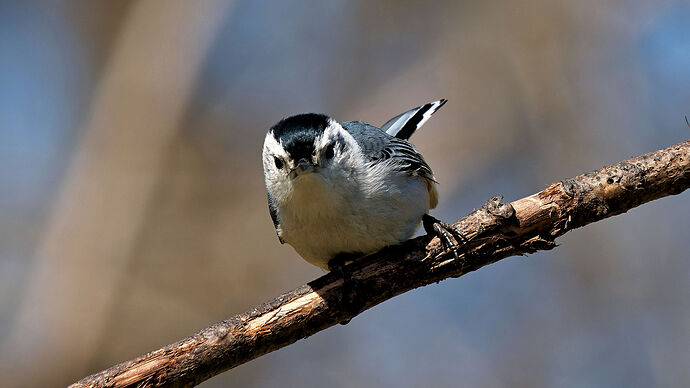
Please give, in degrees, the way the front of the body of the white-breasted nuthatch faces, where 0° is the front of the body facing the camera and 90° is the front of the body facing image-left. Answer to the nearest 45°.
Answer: approximately 45°
